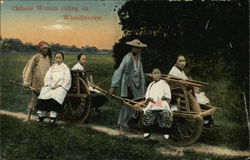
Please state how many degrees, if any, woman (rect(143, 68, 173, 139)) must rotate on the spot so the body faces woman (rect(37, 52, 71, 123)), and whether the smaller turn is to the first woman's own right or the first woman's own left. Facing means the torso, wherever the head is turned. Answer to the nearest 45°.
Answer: approximately 90° to the first woman's own right

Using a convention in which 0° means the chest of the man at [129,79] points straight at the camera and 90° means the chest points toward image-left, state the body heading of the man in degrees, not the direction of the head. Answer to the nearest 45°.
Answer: approximately 315°

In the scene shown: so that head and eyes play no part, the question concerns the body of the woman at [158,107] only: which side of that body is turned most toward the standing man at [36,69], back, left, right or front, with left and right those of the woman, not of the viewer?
right

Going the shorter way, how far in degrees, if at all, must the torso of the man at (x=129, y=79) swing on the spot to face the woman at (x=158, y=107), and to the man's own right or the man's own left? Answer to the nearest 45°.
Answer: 0° — they already face them

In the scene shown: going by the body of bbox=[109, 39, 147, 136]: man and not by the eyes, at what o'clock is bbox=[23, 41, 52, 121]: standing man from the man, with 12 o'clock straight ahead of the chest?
The standing man is roughly at 5 o'clock from the man.

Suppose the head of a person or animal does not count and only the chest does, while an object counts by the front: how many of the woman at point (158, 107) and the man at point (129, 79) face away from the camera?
0

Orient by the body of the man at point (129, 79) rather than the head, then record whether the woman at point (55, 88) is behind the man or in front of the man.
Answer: behind

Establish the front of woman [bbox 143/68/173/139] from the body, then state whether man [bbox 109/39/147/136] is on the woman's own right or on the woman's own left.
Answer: on the woman's own right

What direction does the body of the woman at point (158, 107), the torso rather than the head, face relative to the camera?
toward the camera
